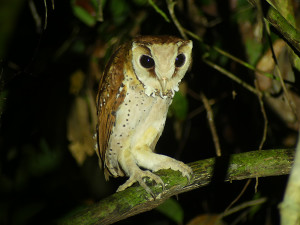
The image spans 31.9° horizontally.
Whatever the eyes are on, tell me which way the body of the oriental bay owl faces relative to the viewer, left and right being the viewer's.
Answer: facing the viewer and to the right of the viewer
